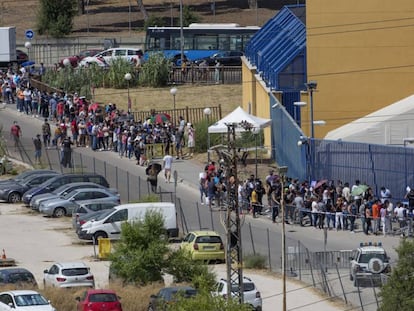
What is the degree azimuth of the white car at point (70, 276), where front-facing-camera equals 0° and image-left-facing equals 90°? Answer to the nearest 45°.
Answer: approximately 135°

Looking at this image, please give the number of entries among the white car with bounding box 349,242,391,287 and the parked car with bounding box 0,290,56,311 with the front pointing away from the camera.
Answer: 1

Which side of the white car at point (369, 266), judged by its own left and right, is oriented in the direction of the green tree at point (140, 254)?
left

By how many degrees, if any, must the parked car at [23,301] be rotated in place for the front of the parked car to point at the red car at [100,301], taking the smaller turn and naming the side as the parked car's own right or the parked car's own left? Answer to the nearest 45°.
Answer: approximately 45° to the parked car's own left

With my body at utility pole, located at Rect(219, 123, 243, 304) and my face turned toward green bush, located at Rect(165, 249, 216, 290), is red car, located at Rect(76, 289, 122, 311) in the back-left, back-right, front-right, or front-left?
front-left

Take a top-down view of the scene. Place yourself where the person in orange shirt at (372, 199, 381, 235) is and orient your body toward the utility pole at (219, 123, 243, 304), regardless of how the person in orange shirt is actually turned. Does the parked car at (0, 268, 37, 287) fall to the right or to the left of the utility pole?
right

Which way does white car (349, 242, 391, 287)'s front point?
away from the camera

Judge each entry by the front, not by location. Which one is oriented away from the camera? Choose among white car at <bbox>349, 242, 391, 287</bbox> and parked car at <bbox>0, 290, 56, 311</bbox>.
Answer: the white car
